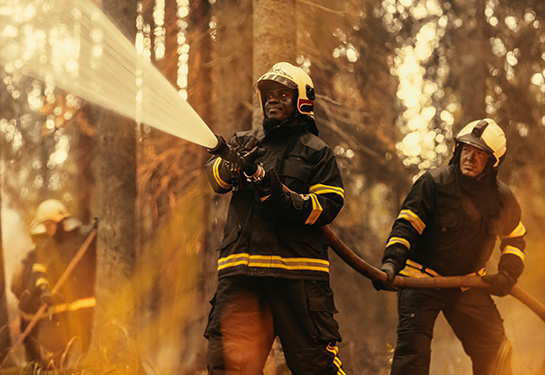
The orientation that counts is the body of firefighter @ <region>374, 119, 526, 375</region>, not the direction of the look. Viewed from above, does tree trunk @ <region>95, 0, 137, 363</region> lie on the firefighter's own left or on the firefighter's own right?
on the firefighter's own right

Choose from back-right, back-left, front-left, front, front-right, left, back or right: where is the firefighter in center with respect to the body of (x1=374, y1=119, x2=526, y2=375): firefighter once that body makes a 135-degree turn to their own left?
back

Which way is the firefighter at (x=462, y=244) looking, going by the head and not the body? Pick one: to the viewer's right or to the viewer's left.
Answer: to the viewer's left

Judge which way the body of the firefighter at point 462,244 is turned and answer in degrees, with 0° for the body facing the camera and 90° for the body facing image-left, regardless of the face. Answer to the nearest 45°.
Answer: approximately 0°

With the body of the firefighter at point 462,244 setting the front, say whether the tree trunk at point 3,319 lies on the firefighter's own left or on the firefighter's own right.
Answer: on the firefighter's own right

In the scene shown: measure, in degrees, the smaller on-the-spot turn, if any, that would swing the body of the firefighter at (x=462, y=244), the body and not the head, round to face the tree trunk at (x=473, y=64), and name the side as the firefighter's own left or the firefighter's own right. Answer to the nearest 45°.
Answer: approximately 180°
